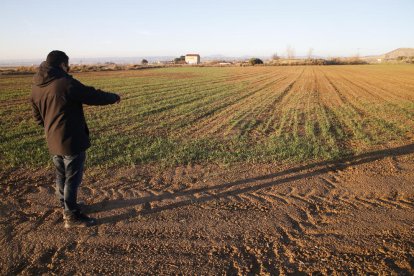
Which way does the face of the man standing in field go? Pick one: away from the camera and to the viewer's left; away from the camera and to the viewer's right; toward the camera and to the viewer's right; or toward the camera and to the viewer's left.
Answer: away from the camera and to the viewer's right

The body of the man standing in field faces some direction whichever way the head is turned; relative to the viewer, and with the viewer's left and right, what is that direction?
facing away from the viewer and to the right of the viewer
